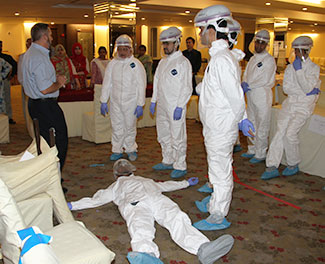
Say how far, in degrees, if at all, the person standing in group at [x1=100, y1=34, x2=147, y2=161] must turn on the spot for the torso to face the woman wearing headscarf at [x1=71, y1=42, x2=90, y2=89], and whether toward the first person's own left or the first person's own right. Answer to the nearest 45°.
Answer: approximately 180°

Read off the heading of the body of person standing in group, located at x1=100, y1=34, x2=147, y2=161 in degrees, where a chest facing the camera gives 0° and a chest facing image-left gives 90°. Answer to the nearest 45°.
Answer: approximately 0°

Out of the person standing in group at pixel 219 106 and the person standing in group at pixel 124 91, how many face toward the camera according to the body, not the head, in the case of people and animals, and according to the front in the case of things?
1

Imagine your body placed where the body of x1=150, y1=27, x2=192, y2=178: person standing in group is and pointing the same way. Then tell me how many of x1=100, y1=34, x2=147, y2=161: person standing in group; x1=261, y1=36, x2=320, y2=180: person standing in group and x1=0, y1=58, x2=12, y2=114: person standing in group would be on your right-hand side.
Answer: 2

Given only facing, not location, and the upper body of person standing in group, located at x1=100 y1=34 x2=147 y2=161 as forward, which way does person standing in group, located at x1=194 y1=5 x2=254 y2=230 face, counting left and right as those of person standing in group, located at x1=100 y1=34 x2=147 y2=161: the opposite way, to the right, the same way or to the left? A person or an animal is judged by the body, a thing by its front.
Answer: to the right

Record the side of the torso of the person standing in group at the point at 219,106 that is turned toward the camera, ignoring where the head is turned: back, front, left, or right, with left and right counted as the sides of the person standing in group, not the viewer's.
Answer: left

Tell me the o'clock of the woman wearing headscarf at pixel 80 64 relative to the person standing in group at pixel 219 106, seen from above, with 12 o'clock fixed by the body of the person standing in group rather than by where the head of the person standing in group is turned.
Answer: The woman wearing headscarf is roughly at 2 o'clock from the person standing in group.

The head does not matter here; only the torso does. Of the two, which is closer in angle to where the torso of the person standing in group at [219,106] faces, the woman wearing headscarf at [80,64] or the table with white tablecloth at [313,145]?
the woman wearing headscarf

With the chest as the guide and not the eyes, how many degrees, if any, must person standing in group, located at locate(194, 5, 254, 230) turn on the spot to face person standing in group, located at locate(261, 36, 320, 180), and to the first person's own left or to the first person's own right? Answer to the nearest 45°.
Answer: approximately 135° to the first person's own right
